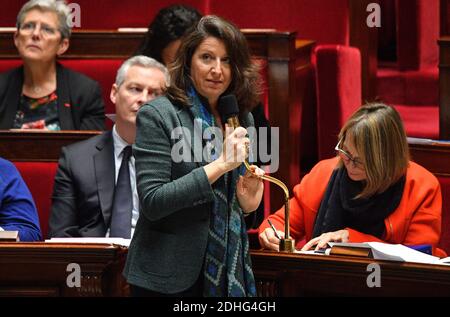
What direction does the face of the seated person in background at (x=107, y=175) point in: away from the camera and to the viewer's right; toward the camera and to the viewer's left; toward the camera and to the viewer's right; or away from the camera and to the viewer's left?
toward the camera and to the viewer's right

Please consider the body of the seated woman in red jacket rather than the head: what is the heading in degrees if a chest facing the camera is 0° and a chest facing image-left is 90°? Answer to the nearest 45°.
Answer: approximately 45°

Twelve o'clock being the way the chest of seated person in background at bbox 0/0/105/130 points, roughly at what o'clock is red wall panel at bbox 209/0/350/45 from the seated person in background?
The red wall panel is roughly at 8 o'clock from the seated person in background.
